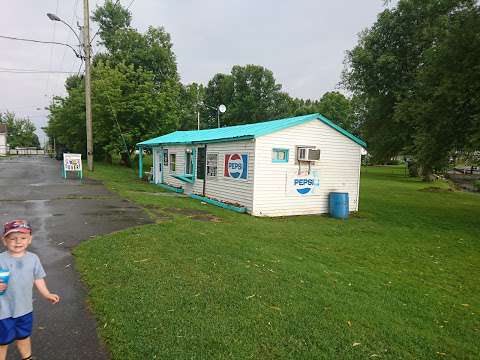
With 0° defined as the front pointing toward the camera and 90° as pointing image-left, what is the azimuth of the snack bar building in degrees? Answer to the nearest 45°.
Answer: approximately 45°

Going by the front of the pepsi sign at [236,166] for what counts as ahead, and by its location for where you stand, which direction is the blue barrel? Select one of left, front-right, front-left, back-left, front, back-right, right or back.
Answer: back-left

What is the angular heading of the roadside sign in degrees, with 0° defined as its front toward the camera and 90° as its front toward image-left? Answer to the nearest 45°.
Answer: approximately 0°

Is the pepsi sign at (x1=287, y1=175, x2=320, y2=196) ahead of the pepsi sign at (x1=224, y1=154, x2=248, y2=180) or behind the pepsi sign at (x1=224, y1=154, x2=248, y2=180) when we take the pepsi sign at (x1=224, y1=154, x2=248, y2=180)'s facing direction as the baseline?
behind

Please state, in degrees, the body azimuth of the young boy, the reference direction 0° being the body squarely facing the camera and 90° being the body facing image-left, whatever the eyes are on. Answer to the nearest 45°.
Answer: approximately 0°

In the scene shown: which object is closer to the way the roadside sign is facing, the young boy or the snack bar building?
the young boy

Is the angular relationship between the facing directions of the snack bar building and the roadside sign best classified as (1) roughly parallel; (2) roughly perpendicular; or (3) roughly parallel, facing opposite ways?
roughly perpendicular

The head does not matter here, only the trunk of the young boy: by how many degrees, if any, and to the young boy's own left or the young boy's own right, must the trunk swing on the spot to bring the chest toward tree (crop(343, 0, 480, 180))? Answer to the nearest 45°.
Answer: approximately 90° to the young boy's own left

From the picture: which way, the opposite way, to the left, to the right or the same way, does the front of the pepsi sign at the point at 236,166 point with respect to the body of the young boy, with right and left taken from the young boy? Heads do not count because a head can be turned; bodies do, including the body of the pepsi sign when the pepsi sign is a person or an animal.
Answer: to the right

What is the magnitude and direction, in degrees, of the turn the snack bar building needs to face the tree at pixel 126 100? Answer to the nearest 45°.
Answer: approximately 90° to its right

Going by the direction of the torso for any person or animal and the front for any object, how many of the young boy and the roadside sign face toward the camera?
2
